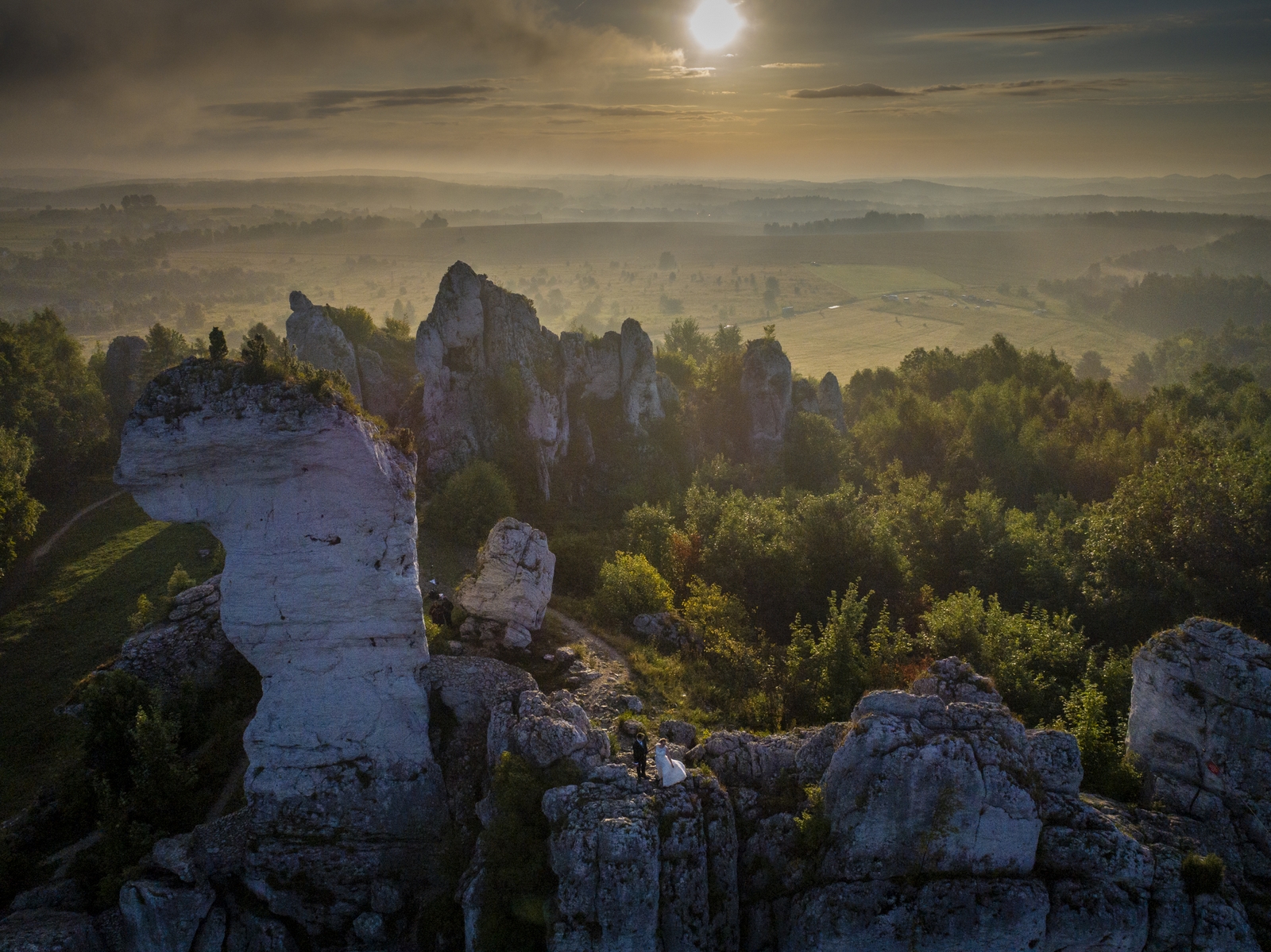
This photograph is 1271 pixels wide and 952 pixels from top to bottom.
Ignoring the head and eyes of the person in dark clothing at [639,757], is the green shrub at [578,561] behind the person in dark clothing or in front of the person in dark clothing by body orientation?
behind

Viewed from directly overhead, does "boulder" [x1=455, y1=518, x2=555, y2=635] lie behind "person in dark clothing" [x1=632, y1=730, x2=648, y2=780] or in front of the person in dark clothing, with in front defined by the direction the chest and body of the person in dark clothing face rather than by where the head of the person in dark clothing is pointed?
behind

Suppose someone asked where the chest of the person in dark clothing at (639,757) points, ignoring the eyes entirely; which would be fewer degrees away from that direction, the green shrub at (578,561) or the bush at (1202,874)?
the bush

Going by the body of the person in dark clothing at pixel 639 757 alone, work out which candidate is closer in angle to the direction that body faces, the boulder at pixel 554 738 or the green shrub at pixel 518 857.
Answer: the green shrub
